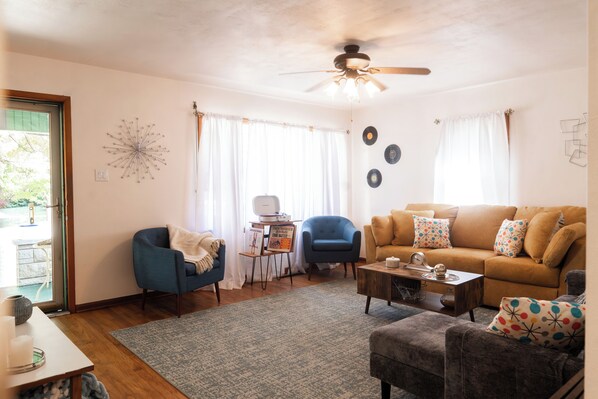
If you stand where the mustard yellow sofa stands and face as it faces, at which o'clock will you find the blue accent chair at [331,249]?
The blue accent chair is roughly at 2 o'clock from the mustard yellow sofa.

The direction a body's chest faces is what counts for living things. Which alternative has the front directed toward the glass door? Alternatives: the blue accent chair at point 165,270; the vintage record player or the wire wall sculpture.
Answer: the wire wall sculpture

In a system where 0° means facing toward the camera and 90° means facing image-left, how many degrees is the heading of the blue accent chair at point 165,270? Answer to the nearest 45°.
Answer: approximately 315°

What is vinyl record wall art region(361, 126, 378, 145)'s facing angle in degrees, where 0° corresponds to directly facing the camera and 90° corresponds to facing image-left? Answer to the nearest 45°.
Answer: approximately 45°

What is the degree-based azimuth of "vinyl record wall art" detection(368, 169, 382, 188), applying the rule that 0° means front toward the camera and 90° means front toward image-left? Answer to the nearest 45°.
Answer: approximately 45°

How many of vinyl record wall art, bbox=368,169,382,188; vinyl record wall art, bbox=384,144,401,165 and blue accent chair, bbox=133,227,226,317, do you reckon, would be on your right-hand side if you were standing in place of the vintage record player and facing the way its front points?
1

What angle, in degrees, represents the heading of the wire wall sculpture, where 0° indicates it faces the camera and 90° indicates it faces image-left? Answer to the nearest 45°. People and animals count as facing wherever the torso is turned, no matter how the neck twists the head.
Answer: approximately 45°
